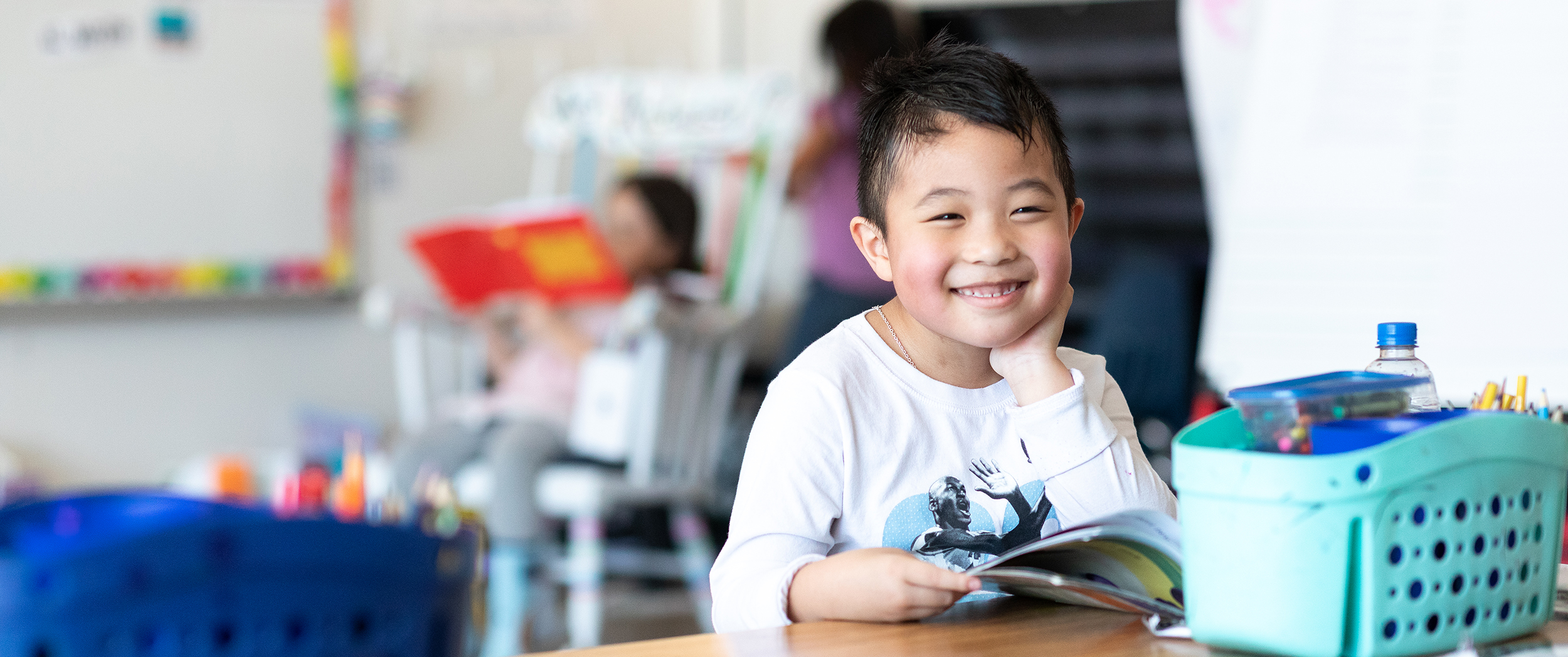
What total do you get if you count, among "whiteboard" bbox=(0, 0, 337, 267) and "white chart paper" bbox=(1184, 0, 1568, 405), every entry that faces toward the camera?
2

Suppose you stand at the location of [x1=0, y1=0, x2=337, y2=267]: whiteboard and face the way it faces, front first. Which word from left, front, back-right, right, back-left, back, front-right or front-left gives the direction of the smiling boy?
front

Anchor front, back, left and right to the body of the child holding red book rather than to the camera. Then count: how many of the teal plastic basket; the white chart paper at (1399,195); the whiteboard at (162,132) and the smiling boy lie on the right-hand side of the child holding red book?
1

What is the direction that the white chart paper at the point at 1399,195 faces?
toward the camera

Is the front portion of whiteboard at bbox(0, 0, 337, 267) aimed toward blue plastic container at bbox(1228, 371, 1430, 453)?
yes

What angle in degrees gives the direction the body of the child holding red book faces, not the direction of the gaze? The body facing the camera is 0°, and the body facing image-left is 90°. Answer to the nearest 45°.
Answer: approximately 45°

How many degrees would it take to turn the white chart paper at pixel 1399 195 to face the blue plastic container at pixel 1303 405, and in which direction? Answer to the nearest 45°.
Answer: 0° — it already faces it

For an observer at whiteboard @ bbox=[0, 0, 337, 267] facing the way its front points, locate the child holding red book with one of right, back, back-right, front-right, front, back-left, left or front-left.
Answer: front-left

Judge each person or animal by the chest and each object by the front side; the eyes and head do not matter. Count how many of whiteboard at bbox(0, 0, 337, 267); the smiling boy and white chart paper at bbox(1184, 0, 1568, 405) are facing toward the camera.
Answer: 3

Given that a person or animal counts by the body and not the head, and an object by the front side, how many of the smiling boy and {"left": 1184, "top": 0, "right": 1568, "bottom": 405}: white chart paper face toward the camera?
2

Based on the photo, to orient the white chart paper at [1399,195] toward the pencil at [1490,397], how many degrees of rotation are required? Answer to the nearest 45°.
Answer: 0° — it already faces it

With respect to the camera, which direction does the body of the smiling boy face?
toward the camera
